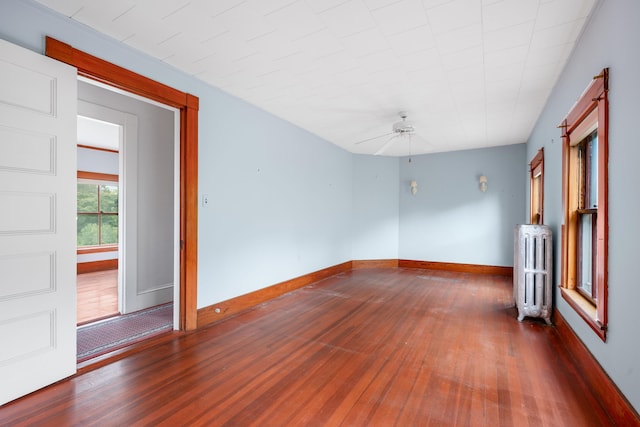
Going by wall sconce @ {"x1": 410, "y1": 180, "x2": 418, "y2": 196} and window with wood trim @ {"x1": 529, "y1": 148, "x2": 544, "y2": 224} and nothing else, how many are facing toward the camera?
1

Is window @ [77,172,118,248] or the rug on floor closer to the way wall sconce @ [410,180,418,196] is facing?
the rug on floor

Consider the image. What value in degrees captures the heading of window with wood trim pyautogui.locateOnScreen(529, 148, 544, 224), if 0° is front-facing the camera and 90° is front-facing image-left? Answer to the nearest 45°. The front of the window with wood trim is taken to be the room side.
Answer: approximately 90°

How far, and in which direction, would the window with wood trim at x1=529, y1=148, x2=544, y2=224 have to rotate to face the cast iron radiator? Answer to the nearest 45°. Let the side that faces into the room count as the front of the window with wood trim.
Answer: approximately 90° to its left

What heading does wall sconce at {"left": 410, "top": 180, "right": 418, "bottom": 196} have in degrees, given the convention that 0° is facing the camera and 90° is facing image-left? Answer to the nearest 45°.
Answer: approximately 0°

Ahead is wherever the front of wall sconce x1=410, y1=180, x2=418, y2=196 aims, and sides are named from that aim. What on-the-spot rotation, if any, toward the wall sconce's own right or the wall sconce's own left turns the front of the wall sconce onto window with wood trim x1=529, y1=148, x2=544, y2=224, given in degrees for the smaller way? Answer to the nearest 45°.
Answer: approximately 45° to the wall sconce's own left

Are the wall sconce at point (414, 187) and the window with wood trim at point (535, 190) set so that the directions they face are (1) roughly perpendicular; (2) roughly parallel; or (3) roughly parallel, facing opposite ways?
roughly perpendicular

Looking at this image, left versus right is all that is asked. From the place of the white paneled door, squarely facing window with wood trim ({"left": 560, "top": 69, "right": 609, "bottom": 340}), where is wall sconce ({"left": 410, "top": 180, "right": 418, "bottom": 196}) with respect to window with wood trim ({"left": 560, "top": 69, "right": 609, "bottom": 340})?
left
